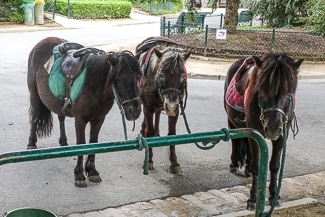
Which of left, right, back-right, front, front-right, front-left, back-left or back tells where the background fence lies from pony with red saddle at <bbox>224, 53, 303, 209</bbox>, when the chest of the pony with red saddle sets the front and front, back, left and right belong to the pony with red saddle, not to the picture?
back-left

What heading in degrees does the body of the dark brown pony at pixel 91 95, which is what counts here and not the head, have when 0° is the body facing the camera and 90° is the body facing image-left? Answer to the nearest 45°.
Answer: approximately 315°

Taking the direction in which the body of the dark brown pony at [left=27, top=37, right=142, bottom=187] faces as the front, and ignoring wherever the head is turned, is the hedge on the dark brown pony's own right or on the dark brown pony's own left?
on the dark brown pony's own left

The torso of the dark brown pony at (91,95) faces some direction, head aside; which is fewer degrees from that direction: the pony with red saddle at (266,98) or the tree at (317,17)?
the pony with red saddle

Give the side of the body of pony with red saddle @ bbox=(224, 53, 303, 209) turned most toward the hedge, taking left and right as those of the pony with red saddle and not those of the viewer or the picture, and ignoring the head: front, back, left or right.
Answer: back

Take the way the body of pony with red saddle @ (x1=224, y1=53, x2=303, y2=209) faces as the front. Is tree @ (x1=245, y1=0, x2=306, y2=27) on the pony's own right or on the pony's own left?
on the pony's own left

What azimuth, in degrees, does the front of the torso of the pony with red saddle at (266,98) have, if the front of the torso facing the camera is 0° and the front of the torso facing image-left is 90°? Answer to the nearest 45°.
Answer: approximately 315°

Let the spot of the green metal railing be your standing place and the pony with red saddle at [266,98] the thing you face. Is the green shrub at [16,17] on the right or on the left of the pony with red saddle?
left

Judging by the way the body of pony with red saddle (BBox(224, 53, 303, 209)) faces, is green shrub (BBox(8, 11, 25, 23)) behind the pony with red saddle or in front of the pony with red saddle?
behind
